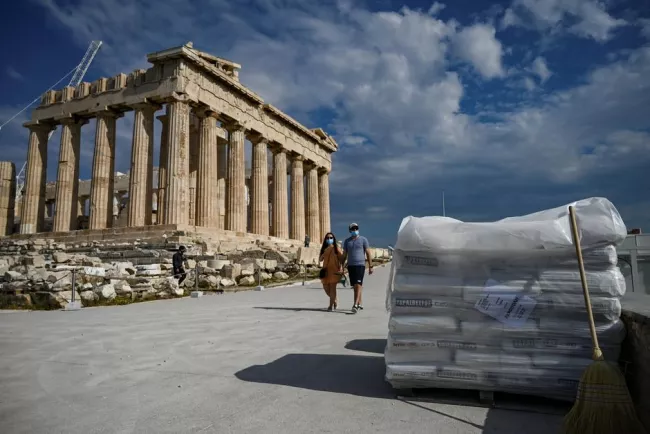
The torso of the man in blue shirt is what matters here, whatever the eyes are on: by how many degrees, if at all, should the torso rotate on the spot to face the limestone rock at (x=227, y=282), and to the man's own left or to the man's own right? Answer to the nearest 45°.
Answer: approximately 135° to the man's own right

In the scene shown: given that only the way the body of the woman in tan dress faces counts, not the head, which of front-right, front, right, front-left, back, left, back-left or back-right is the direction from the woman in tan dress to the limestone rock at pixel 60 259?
back-right

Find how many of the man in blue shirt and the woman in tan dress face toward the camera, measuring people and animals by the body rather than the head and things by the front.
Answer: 2

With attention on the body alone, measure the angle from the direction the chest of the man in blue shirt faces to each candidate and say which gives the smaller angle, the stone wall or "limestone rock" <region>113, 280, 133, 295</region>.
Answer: the stone wall

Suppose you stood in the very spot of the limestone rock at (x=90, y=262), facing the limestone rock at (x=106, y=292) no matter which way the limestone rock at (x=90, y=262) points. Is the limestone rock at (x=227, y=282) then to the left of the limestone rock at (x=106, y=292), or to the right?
left

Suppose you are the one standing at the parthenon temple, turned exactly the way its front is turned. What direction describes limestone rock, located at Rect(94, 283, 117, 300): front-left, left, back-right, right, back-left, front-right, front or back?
front-right

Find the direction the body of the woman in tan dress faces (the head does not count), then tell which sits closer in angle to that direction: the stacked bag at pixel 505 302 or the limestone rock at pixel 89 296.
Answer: the stacked bag

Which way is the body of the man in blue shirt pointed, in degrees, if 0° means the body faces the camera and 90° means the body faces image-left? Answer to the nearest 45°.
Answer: approximately 0°

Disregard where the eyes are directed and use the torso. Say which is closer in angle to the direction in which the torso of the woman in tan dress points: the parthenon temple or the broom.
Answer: the broom

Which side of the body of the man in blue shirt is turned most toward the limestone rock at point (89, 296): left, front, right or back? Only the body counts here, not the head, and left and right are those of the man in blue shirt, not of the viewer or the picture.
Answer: right
